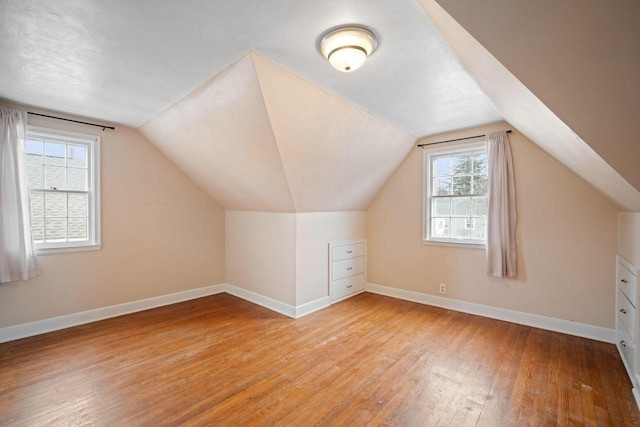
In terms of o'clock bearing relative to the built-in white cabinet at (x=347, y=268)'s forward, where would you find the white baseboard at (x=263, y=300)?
The white baseboard is roughly at 4 o'clock from the built-in white cabinet.

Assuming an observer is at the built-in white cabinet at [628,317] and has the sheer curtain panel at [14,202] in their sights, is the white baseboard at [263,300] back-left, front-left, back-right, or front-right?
front-right

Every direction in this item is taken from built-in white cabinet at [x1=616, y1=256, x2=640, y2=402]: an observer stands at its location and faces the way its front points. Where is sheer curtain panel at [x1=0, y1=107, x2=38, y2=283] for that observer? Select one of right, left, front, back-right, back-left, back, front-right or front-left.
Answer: front-left

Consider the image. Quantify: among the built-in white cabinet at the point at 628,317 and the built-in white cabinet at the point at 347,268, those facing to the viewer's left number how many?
1

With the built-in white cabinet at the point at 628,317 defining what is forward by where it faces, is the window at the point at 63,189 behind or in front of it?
in front

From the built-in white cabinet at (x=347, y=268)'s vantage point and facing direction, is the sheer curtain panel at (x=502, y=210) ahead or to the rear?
ahead

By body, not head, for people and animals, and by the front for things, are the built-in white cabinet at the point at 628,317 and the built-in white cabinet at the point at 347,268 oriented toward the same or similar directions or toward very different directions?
very different directions

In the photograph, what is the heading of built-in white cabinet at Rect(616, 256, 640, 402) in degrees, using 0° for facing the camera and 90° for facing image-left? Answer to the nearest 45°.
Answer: approximately 90°

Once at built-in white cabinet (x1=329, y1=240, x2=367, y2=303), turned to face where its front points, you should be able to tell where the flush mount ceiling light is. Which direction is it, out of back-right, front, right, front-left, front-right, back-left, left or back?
front-right

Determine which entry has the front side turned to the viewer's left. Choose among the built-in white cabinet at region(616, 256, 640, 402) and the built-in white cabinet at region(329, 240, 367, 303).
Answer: the built-in white cabinet at region(616, 256, 640, 402)
